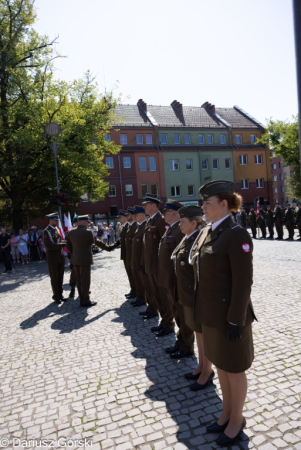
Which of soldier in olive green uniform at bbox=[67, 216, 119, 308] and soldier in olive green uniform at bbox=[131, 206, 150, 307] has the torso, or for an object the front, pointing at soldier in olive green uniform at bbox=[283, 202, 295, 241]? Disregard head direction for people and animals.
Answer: soldier in olive green uniform at bbox=[67, 216, 119, 308]

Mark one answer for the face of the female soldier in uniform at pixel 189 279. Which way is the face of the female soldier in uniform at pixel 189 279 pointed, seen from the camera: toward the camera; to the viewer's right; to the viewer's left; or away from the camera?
to the viewer's left

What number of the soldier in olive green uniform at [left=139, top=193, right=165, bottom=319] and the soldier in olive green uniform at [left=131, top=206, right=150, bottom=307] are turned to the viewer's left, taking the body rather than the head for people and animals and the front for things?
2

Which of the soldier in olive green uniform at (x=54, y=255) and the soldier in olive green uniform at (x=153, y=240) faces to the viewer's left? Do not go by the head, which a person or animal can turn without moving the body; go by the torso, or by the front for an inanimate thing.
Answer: the soldier in olive green uniform at (x=153, y=240)

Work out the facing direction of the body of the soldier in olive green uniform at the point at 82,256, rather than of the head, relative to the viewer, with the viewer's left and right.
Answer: facing away from the viewer and to the right of the viewer

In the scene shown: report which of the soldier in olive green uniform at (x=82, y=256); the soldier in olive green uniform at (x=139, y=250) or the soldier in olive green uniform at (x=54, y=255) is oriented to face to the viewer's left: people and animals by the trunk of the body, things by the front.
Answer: the soldier in olive green uniform at (x=139, y=250)

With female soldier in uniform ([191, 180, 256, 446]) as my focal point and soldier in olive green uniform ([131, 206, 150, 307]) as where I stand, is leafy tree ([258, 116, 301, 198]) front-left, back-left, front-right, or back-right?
back-left

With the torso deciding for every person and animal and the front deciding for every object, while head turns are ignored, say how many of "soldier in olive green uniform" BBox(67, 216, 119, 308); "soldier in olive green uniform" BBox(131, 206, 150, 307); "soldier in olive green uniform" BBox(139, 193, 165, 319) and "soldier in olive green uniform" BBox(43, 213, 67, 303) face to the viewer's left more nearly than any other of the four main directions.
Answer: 2

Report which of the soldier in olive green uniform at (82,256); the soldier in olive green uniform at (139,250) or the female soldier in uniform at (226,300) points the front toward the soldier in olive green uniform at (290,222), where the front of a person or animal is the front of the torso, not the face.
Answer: the soldier in olive green uniform at (82,256)

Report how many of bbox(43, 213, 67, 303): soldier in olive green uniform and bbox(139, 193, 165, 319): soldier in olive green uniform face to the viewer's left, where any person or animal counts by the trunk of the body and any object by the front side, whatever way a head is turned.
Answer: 1

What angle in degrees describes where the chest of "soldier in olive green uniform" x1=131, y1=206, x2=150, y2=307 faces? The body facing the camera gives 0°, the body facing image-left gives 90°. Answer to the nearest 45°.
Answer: approximately 90°

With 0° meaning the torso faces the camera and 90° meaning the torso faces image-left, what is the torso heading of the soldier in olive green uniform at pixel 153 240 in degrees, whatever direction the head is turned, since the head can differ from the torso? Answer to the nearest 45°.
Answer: approximately 90°

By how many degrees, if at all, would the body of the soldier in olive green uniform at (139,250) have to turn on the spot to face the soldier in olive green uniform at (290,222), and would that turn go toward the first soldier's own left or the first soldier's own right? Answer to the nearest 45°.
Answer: approximately 135° to the first soldier's own right

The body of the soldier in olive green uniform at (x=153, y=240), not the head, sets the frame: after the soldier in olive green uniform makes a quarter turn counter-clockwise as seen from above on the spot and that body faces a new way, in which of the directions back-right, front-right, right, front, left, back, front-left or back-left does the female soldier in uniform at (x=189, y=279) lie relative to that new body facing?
front

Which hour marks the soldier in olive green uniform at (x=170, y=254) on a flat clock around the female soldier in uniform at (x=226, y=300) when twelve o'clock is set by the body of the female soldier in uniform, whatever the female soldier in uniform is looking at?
The soldier in olive green uniform is roughly at 4 o'clock from the female soldier in uniform.
